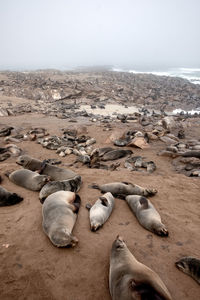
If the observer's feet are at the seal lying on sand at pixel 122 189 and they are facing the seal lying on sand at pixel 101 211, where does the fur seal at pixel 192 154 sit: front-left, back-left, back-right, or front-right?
back-left

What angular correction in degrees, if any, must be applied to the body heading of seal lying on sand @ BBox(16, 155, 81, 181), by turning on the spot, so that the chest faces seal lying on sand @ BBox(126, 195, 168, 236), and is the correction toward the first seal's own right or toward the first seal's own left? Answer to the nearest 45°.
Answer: approximately 135° to the first seal's own left

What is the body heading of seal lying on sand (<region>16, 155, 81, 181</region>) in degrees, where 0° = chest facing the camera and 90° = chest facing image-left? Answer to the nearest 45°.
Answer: approximately 90°

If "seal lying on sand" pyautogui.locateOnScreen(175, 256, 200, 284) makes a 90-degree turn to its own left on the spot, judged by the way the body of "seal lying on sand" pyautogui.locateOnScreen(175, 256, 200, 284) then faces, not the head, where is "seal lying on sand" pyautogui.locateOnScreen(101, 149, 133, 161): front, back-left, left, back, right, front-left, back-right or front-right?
back-right

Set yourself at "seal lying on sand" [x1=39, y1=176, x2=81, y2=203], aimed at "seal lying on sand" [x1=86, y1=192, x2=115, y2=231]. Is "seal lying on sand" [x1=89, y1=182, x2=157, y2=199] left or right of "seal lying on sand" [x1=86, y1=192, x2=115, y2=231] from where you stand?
left

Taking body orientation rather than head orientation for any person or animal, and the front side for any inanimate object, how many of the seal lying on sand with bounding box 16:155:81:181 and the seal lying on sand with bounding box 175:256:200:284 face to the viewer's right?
0

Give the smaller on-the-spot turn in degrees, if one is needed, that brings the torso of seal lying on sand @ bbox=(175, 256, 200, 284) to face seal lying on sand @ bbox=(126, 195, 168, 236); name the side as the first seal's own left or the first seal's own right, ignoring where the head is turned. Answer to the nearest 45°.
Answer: approximately 45° to the first seal's own right

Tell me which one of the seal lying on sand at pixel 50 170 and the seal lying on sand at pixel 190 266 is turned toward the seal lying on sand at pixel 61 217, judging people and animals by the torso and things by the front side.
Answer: the seal lying on sand at pixel 190 266

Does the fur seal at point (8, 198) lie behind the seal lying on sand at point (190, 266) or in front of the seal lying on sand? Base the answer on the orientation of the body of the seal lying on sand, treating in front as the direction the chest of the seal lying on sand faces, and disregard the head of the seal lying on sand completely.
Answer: in front

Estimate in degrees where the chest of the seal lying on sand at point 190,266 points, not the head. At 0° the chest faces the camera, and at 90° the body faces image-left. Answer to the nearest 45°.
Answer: approximately 90°

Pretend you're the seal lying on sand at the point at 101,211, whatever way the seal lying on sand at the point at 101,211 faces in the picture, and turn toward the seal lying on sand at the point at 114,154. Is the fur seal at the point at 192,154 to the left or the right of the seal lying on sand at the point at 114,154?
right
